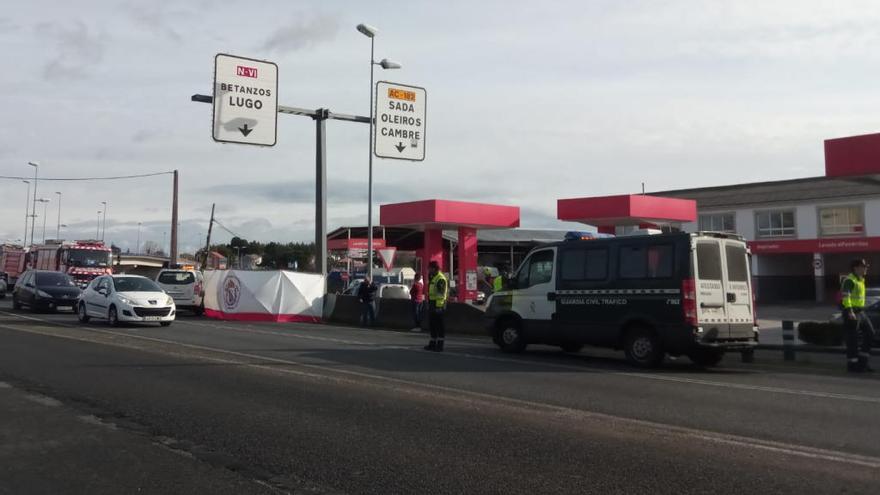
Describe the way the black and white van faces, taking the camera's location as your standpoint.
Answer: facing away from the viewer and to the left of the viewer

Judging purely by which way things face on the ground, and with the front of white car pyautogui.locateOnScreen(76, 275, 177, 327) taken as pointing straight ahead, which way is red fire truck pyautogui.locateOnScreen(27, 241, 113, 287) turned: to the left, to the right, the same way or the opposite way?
the same way

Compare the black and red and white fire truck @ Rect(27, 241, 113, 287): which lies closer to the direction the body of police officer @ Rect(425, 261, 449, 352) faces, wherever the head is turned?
the red fire truck

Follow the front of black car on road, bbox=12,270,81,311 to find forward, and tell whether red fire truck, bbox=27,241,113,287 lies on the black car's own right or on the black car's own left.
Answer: on the black car's own left

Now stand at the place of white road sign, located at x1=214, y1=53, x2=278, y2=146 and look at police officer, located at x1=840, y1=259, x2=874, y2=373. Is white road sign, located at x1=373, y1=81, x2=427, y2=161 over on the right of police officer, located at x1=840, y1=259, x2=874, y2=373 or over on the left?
left

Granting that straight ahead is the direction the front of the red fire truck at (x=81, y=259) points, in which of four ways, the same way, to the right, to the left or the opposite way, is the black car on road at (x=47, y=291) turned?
the same way

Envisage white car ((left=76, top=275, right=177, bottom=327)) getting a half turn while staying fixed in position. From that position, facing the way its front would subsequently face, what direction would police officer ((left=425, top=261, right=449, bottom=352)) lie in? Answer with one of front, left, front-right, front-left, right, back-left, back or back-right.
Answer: back

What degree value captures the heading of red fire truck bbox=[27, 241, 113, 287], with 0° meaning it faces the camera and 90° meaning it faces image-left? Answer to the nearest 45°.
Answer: approximately 315°

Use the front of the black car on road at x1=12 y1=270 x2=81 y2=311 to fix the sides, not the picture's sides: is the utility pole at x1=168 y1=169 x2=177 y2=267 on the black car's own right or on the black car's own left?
on the black car's own left

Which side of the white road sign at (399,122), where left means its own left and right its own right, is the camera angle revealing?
front

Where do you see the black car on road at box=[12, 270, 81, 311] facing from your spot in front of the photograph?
facing the viewer and to the right of the viewer
